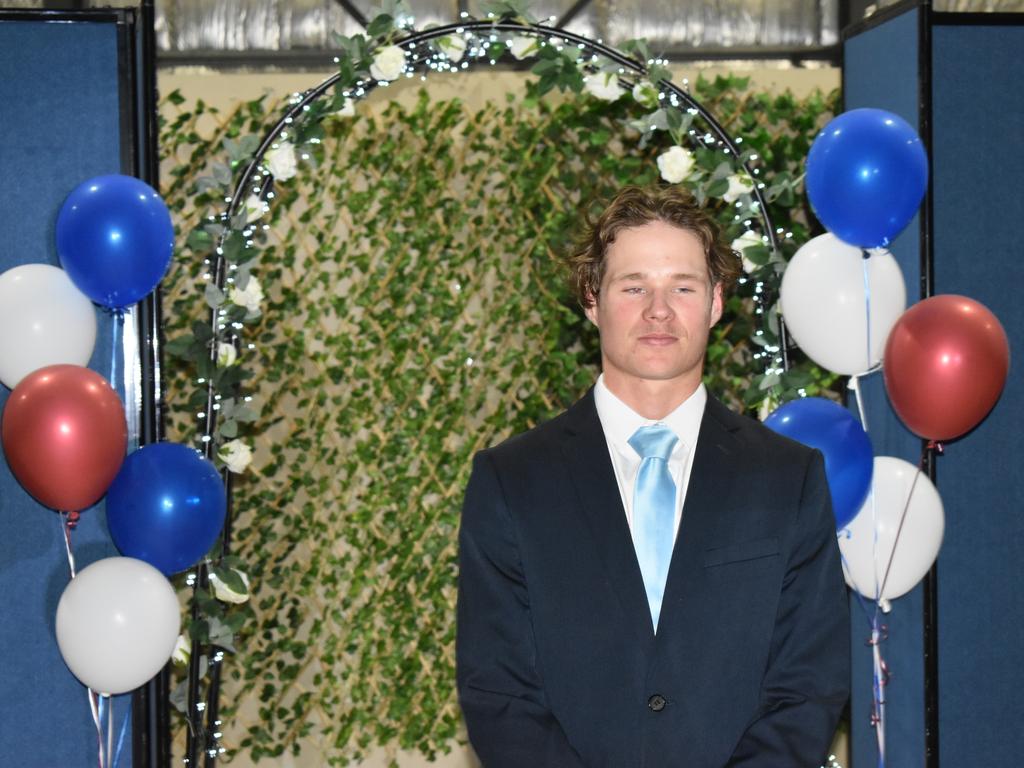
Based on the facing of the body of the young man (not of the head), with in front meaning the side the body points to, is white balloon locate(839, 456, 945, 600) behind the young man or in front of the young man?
behind

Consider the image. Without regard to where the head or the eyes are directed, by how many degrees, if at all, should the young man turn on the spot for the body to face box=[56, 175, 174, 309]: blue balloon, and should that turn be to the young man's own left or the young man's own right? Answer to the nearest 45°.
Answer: approximately 135° to the young man's own right

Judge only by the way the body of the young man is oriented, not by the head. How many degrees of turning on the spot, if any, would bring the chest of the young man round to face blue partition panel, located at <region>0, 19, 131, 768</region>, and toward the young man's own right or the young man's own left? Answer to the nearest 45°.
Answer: approximately 135° to the young man's own right

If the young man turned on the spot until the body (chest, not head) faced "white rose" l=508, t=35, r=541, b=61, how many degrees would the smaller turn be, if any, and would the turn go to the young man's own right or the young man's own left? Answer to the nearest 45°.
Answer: approximately 180°

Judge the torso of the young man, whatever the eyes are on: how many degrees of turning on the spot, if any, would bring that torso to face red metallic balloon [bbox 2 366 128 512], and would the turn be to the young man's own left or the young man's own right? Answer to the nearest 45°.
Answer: approximately 135° to the young man's own right

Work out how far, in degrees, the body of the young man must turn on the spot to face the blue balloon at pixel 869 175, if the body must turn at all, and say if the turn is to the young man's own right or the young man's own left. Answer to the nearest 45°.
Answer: approximately 180°

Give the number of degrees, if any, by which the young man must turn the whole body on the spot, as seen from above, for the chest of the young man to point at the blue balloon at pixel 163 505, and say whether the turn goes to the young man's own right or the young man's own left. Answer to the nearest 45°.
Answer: approximately 135° to the young man's own right

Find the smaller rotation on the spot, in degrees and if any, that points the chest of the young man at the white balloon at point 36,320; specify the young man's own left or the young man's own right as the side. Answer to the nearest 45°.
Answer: approximately 135° to the young man's own right

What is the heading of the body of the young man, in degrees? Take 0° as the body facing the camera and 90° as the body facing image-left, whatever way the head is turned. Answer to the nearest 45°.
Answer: approximately 0°
